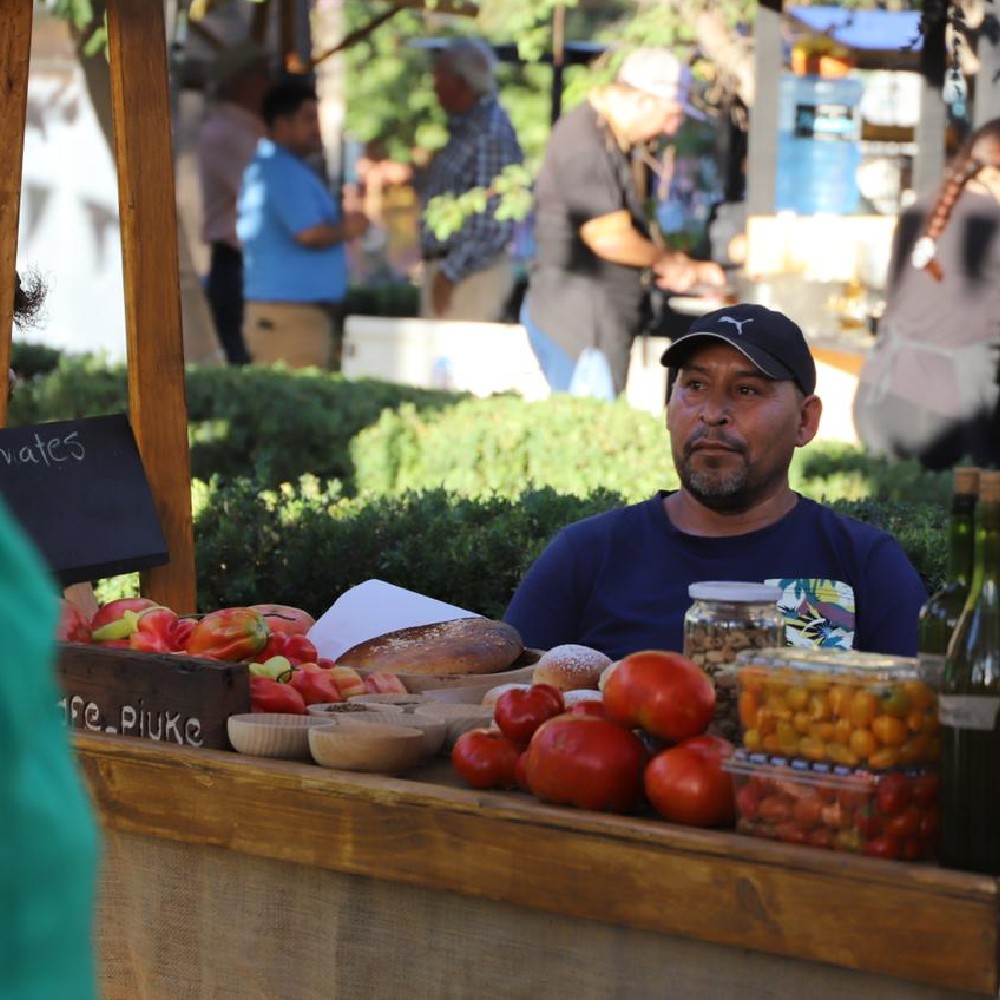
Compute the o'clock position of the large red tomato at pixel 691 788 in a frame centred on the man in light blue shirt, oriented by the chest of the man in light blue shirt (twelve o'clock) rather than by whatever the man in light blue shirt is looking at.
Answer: The large red tomato is roughly at 3 o'clock from the man in light blue shirt.

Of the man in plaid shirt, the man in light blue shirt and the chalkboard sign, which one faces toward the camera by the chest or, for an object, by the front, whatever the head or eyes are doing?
the chalkboard sign

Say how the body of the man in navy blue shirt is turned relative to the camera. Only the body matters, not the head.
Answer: toward the camera

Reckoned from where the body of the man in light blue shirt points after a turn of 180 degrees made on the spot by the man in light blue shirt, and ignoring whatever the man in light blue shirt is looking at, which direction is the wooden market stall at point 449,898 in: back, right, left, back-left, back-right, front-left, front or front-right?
left

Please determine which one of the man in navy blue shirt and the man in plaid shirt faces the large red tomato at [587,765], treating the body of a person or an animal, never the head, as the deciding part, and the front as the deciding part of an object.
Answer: the man in navy blue shirt

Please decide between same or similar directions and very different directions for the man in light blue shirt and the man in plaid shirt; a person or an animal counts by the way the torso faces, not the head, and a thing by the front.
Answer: very different directions

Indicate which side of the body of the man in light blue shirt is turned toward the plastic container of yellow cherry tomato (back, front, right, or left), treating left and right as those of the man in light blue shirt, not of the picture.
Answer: right

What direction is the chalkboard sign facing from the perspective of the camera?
toward the camera

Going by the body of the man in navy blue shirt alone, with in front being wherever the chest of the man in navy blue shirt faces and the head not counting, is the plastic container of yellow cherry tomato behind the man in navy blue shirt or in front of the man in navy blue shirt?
in front

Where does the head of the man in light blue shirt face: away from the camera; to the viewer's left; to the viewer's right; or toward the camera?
to the viewer's right

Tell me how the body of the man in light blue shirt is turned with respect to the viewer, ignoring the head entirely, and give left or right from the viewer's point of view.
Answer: facing to the right of the viewer

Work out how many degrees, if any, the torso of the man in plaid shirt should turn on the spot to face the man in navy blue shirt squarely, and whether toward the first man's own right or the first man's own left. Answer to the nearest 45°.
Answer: approximately 90° to the first man's own left

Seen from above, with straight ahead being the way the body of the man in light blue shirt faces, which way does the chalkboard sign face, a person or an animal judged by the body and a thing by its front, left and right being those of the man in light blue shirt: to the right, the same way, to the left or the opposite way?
to the right

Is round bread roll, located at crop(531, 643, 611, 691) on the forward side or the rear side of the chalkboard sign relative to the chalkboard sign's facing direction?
on the forward side
